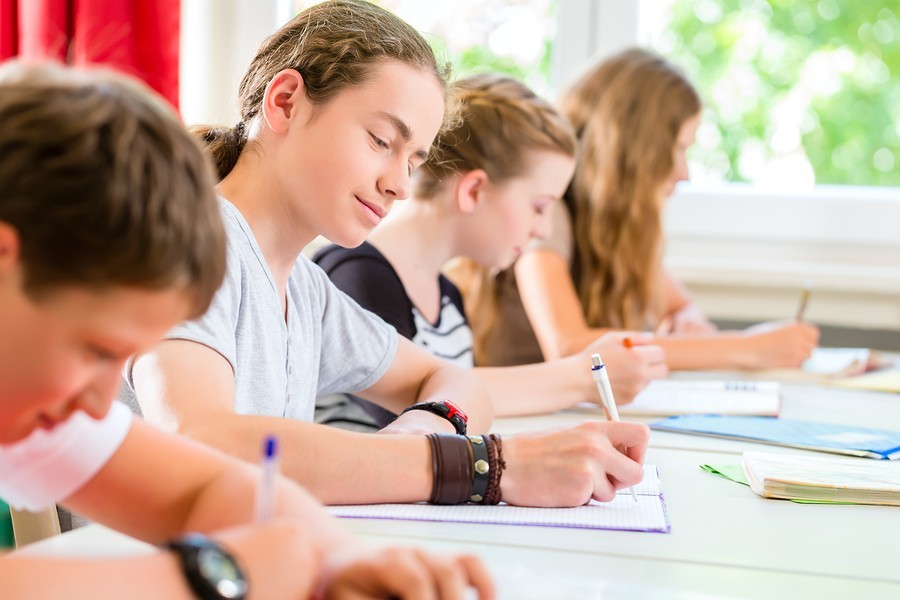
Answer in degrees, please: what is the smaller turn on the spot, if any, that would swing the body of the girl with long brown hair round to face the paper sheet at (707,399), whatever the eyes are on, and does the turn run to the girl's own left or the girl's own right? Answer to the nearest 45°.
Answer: approximately 90° to the girl's own right

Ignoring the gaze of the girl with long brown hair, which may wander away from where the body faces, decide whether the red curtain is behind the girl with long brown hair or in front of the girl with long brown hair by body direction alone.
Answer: behind

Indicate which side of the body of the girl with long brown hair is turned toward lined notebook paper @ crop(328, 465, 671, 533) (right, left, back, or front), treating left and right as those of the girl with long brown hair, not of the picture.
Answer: right

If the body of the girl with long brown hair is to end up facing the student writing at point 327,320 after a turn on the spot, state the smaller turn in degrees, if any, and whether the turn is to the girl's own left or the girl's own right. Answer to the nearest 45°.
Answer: approximately 90° to the girl's own right

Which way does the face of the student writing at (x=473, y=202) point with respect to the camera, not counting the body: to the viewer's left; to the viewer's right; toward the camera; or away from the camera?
to the viewer's right

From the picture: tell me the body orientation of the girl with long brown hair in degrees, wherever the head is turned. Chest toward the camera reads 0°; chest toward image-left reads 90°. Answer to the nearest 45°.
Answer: approximately 270°

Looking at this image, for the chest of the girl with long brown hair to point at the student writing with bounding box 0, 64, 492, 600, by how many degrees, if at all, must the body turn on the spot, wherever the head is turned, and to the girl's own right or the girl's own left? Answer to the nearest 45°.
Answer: approximately 90° to the girl's own right
